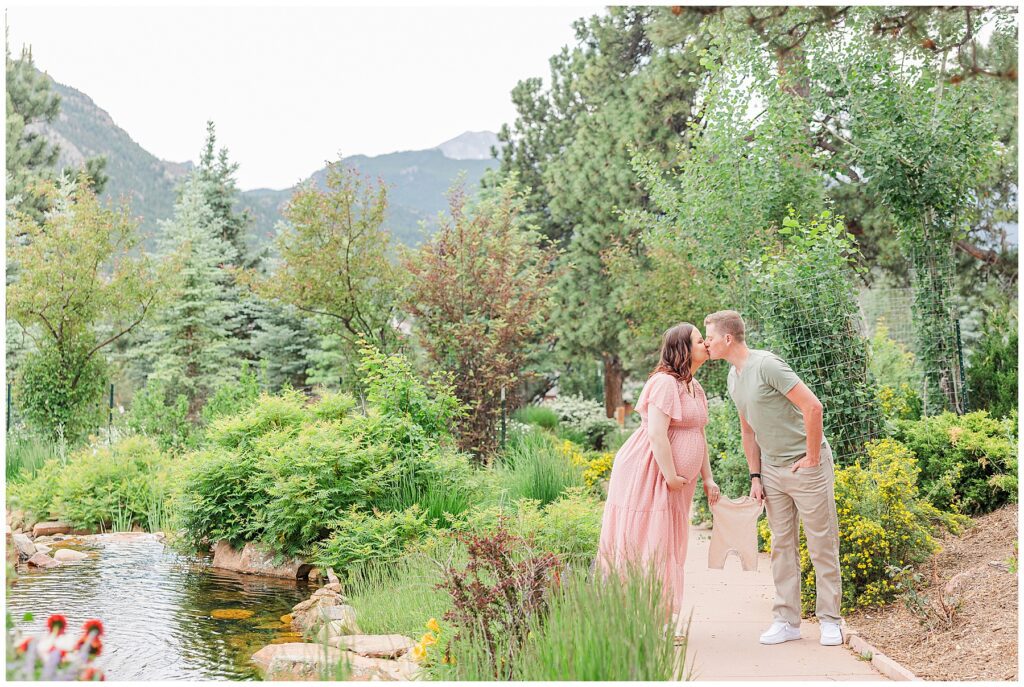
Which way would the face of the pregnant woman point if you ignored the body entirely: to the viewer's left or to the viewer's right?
to the viewer's right

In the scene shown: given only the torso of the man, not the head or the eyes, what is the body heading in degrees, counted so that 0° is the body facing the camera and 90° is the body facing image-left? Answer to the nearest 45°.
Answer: approximately 45°

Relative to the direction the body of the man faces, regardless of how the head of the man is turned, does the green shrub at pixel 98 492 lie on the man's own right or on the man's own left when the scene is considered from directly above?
on the man's own right

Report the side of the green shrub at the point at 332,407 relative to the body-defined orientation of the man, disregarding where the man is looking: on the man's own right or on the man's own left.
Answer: on the man's own right

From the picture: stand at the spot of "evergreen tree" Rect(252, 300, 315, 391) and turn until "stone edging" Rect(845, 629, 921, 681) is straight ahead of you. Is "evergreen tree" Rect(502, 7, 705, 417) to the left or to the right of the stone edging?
left

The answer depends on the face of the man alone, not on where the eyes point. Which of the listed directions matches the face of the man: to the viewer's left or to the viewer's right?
to the viewer's left

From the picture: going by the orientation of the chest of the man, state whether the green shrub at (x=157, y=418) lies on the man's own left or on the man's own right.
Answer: on the man's own right
